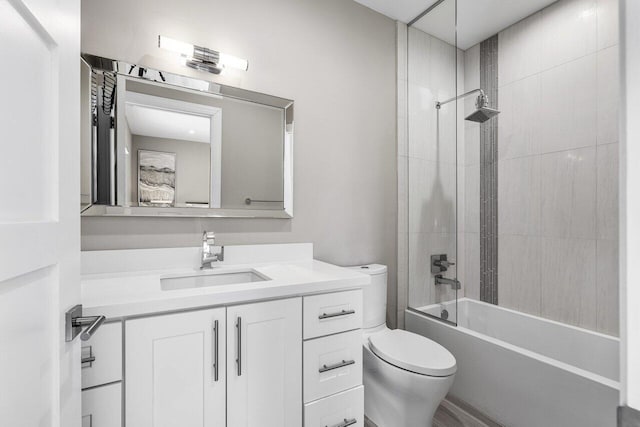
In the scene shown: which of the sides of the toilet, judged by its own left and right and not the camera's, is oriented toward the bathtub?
left

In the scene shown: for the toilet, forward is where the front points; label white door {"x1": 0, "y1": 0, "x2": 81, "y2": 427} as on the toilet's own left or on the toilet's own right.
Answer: on the toilet's own right

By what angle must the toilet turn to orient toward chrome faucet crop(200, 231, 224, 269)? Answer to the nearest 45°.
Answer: approximately 135° to its right

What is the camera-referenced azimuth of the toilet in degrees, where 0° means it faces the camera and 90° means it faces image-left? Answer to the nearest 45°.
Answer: approximately 315°

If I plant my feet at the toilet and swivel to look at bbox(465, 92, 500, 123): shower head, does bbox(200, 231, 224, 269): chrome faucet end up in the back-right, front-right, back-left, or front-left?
back-left
